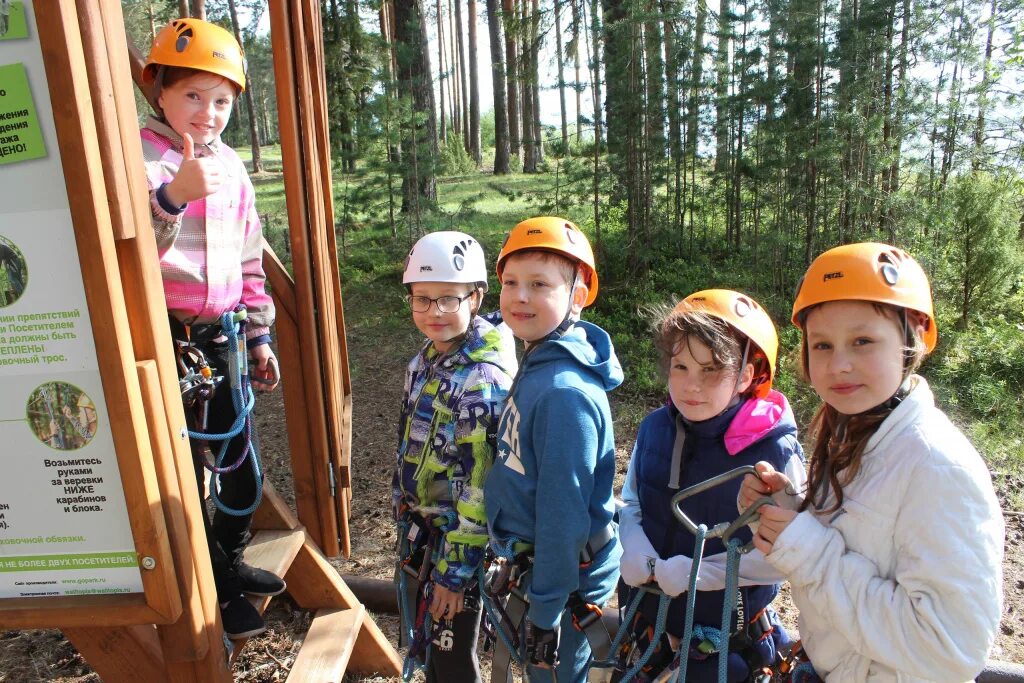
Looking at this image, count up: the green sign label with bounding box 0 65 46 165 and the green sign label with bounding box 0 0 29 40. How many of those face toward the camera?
2

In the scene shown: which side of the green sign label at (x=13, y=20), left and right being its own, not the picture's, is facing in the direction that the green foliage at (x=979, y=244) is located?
left

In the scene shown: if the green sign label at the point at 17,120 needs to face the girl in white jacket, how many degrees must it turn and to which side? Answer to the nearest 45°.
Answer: approximately 45° to its left

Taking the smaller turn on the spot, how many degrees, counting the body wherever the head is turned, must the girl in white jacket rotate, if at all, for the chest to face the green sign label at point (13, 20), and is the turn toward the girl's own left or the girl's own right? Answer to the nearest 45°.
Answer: approximately 45° to the girl's own right

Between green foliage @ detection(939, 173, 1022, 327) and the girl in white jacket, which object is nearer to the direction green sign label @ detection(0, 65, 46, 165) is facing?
the girl in white jacket

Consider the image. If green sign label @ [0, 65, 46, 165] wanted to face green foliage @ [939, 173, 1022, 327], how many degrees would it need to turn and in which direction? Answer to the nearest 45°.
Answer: approximately 90° to its left

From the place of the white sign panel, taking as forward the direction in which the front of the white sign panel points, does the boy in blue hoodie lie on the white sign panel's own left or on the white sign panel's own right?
on the white sign panel's own left

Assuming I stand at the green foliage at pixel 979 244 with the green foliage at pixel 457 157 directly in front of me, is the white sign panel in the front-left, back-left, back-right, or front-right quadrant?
back-left

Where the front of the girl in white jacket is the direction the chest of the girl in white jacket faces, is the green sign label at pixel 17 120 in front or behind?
in front

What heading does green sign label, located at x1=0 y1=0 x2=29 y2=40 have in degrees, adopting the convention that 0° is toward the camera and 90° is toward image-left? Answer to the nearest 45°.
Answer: approximately 0°

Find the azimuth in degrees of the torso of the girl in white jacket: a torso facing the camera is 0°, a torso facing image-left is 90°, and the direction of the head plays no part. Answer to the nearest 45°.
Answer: approximately 45°
